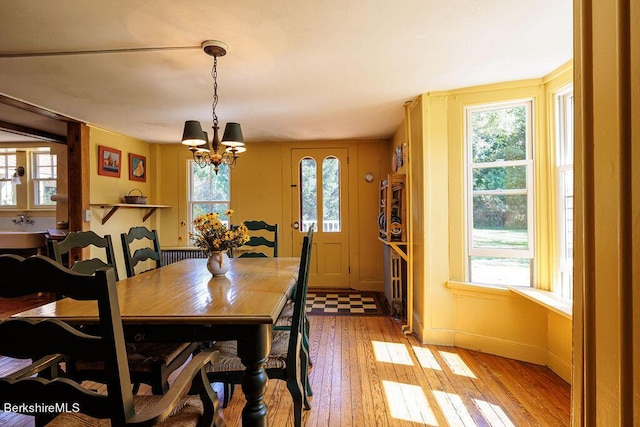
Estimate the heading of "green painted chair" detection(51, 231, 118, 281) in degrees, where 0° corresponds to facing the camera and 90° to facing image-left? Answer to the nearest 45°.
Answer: approximately 315°

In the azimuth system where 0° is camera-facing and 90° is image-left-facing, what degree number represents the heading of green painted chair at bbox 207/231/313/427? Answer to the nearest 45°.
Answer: approximately 90°

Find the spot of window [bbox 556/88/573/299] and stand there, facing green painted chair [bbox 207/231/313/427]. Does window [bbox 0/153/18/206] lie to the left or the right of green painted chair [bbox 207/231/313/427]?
right

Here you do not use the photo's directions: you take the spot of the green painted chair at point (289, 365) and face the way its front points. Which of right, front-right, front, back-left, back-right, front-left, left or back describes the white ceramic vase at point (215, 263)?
front-right

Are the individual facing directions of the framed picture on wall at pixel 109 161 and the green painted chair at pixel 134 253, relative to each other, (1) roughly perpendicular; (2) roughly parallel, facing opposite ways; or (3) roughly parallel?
roughly parallel

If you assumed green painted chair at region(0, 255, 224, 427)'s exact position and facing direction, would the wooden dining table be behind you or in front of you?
in front

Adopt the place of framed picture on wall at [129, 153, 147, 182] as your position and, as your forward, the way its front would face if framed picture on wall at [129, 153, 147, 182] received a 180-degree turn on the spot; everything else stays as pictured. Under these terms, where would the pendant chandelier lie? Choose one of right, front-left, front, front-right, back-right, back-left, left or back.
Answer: back-left

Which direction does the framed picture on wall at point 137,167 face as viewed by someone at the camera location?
facing the viewer and to the right of the viewer

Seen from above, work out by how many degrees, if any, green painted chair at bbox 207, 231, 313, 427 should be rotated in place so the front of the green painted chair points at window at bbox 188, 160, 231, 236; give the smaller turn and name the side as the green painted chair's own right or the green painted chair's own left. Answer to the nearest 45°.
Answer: approximately 90° to the green painted chair's own right

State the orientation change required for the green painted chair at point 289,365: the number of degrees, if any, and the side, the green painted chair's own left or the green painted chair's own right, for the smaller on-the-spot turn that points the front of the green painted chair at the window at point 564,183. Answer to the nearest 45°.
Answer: approximately 180°

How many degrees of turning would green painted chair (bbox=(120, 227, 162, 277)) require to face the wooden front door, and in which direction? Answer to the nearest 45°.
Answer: approximately 90° to its left

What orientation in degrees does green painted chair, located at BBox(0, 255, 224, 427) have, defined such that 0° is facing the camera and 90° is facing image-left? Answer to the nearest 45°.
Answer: approximately 225°
